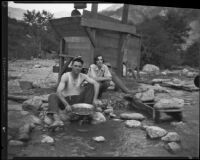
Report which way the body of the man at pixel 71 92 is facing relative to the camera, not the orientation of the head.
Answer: toward the camera

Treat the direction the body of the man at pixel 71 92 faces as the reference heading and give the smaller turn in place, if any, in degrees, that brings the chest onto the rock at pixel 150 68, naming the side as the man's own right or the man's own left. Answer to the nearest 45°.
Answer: approximately 90° to the man's own left

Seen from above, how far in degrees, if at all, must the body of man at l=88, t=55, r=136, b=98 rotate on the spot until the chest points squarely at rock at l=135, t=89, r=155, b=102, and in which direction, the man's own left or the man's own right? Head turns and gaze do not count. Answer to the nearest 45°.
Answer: approximately 45° to the man's own left

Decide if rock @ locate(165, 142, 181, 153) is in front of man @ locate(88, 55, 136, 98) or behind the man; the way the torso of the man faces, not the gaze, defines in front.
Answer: in front

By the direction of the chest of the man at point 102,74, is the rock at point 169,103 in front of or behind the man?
in front

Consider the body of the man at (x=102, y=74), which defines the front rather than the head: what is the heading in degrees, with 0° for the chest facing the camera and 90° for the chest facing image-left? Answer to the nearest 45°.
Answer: approximately 315°

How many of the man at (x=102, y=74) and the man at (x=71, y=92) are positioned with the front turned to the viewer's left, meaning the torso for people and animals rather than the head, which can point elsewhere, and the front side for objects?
0

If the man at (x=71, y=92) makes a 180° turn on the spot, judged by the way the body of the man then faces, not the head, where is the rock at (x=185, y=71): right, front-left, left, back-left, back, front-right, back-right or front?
right

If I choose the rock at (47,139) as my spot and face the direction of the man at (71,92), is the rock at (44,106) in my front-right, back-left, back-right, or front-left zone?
front-left

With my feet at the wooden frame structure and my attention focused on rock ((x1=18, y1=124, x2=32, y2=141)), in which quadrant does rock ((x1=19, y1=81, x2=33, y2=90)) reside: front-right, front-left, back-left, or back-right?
front-right
